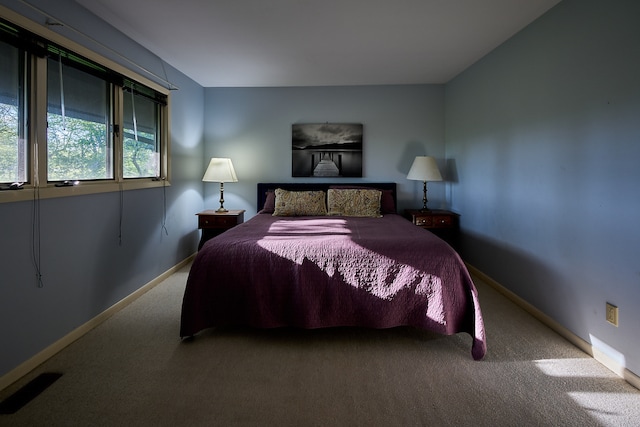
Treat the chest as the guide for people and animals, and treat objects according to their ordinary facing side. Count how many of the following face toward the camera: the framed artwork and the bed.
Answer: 2

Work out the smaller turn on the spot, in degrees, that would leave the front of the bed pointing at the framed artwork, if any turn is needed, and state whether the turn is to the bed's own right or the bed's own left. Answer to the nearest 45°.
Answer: approximately 180°

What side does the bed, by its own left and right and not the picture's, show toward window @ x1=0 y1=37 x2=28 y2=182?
right

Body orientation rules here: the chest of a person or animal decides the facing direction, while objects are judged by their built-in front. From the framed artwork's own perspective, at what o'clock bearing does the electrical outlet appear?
The electrical outlet is roughly at 11 o'clock from the framed artwork.

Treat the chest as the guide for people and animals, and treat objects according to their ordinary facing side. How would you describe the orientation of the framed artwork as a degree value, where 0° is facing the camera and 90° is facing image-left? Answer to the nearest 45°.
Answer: approximately 0°

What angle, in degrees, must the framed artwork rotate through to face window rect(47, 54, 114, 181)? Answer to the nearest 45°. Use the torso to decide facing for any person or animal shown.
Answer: approximately 45° to its right

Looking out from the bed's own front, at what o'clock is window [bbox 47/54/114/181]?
The window is roughly at 3 o'clock from the bed.

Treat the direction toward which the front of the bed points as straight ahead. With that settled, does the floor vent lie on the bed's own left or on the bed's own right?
on the bed's own right

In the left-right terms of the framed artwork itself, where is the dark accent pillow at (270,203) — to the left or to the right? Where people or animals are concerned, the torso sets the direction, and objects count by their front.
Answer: on its right

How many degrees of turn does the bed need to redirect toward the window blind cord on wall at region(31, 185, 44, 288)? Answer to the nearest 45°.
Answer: approximately 90° to its right
